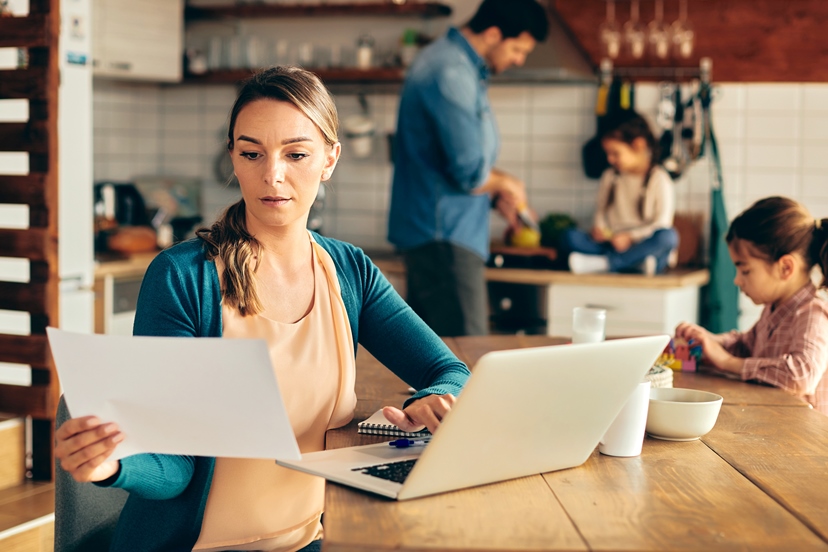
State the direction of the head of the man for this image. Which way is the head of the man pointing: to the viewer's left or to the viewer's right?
to the viewer's right

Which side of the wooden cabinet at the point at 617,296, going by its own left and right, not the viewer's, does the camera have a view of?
front

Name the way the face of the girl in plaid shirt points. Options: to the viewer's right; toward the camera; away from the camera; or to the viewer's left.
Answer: to the viewer's left

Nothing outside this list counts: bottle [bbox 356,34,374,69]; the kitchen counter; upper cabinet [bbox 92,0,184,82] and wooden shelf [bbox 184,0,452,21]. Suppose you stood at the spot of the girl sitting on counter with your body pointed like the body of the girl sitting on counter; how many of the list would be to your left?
0

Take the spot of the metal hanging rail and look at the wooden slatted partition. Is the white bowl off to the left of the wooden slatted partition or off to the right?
left

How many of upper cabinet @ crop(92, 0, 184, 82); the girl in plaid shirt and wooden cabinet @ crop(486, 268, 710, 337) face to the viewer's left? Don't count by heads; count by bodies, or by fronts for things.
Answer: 1

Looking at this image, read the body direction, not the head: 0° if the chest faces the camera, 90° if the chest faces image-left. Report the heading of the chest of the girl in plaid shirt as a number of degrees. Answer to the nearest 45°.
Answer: approximately 90°

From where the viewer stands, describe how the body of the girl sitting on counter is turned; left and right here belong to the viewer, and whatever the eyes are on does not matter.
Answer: facing the viewer and to the left of the viewer

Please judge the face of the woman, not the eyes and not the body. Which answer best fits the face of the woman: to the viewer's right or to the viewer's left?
to the viewer's left

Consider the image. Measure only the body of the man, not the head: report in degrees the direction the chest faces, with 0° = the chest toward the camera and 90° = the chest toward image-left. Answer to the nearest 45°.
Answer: approximately 270°

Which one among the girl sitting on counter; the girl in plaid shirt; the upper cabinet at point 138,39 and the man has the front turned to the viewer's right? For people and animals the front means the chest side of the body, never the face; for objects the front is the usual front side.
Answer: the man

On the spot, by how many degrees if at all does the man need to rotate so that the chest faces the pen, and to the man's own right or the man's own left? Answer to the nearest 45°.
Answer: approximately 90° to the man's own right

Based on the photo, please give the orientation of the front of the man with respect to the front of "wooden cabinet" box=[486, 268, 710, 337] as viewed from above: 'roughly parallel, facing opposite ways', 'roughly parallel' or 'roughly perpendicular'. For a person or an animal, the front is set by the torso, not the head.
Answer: roughly perpendicular

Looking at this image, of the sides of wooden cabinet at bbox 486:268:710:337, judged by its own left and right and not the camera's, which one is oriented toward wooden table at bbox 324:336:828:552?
front

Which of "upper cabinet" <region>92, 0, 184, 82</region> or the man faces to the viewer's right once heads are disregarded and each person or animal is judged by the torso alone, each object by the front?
the man

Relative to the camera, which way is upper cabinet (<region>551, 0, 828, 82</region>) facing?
toward the camera

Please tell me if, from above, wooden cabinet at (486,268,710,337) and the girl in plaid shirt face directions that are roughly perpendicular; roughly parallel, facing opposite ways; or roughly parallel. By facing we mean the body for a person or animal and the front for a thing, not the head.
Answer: roughly perpendicular
